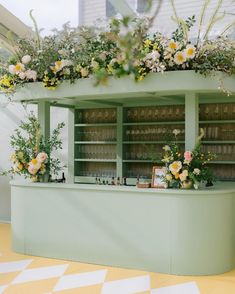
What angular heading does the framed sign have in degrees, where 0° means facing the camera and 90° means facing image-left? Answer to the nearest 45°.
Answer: approximately 0°

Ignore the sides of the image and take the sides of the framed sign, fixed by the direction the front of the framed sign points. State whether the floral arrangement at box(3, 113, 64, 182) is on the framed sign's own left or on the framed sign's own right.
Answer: on the framed sign's own right
